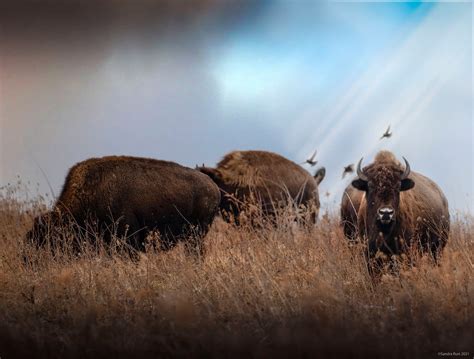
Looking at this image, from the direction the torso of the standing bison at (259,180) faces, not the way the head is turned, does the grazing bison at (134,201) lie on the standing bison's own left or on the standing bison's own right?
on the standing bison's own left

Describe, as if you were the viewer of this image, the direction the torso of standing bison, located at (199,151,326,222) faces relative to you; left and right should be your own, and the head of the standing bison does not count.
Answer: facing to the left of the viewer
